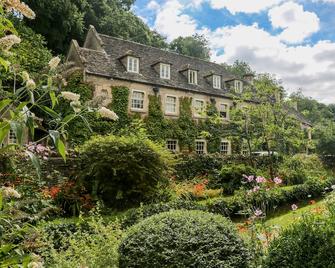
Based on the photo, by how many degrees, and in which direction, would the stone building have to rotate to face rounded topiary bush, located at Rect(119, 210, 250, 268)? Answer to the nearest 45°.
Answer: approximately 45° to its right

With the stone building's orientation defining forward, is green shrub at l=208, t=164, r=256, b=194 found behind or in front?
in front

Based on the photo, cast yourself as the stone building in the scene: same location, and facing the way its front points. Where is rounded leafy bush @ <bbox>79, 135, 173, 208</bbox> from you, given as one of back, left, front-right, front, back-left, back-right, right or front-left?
front-right

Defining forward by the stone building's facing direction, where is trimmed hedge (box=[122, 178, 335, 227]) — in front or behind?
in front

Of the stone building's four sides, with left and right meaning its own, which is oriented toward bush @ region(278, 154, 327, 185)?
front

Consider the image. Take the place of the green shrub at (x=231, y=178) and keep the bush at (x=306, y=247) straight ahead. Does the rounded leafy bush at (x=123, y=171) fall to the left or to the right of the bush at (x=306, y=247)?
right

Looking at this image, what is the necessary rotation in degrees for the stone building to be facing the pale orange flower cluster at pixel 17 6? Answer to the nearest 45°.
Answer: approximately 45° to its right
